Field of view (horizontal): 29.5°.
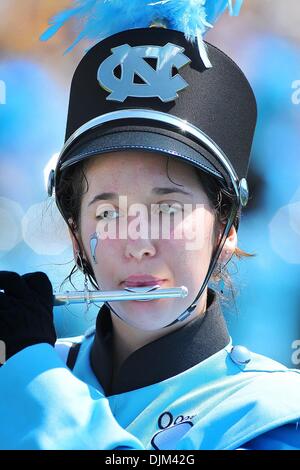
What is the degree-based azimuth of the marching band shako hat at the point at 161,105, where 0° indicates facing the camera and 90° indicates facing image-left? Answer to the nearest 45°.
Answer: approximately 0°
